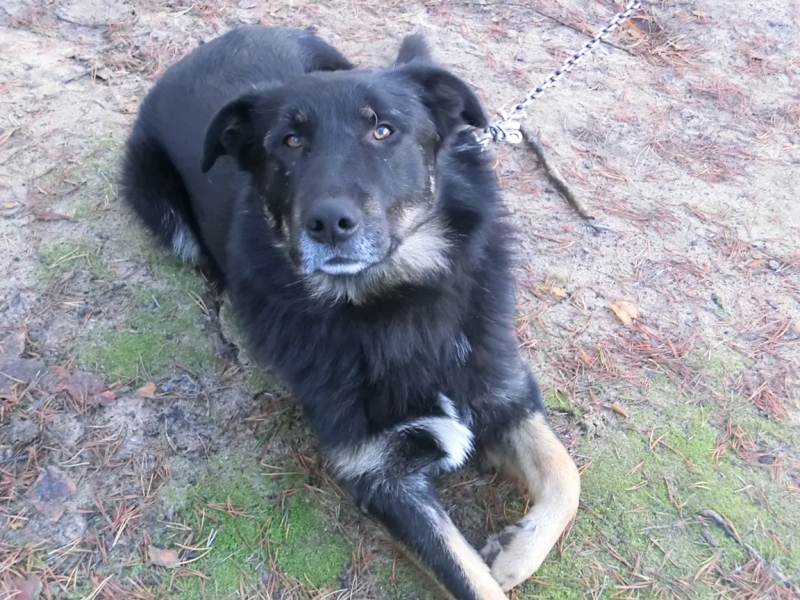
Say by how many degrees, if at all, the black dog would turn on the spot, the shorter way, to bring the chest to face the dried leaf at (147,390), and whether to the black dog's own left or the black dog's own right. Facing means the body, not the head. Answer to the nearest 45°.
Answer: approximately 135° to the black dog's own right

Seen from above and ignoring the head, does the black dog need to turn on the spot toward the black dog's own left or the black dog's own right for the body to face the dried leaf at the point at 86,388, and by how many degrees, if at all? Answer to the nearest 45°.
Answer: approximately 135° to the black dog's own right

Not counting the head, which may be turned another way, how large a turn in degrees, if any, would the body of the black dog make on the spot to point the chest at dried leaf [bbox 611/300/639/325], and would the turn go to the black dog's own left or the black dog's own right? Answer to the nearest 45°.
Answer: approximately 90° to the black dog's own left

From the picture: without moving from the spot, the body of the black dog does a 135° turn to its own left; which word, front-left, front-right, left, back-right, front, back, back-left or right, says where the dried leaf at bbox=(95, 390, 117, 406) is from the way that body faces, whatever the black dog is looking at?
left

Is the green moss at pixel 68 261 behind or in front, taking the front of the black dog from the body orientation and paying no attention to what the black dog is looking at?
behind

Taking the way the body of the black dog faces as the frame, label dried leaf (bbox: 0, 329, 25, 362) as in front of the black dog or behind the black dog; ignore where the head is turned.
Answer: behind

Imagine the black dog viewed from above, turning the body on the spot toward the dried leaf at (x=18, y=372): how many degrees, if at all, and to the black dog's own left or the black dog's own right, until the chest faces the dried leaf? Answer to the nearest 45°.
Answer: approximately 135° to the black dog's own right

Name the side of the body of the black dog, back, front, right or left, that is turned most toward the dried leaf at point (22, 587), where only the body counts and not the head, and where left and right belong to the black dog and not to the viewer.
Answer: right

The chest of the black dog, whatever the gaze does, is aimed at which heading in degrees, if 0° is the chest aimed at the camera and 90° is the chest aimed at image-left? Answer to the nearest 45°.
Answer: approximately 315°

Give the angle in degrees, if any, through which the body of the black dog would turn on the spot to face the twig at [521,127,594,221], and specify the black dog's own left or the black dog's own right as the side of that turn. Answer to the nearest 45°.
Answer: approximately 90° to the black dog's own left

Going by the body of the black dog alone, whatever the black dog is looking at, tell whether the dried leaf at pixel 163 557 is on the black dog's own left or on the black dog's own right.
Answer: on the black dog's own right
